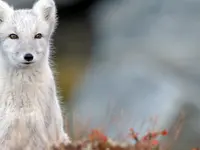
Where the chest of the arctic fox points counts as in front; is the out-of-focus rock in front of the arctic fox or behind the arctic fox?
behind

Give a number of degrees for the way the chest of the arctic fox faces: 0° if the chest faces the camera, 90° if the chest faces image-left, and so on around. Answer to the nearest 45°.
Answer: approximately 0°
